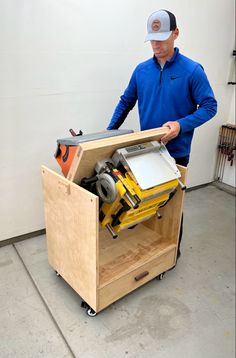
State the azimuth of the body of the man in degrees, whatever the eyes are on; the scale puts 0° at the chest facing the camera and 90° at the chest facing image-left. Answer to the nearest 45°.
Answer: approximately 45°

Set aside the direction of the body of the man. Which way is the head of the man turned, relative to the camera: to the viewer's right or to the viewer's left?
to the viewer's left

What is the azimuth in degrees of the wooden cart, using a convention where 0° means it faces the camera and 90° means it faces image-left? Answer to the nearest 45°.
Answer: approximately 315°
